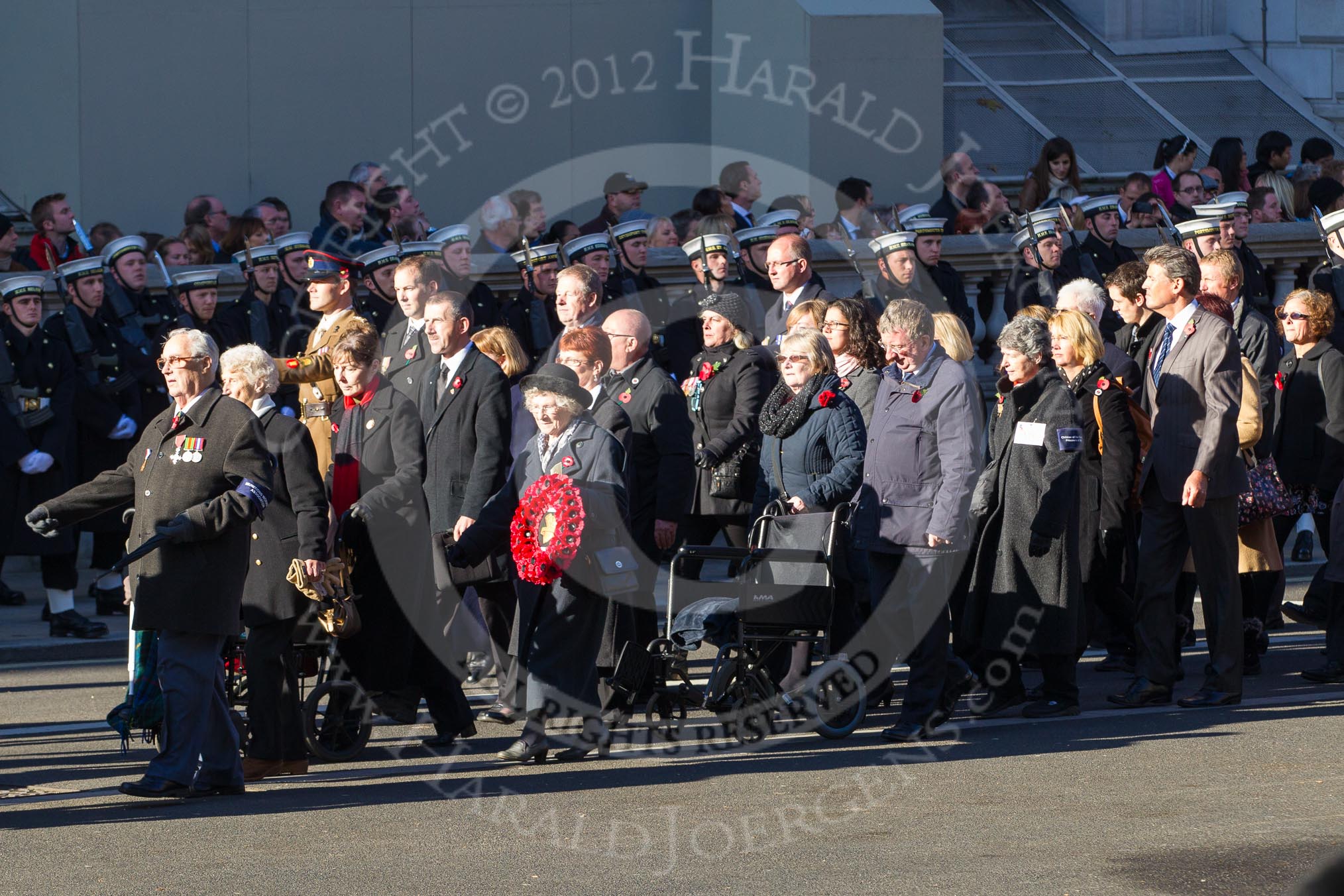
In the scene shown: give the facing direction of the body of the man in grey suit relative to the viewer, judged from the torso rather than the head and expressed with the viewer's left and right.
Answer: facing to the left of the viewer

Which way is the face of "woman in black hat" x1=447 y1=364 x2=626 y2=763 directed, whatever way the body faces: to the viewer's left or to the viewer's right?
to the viewer's left

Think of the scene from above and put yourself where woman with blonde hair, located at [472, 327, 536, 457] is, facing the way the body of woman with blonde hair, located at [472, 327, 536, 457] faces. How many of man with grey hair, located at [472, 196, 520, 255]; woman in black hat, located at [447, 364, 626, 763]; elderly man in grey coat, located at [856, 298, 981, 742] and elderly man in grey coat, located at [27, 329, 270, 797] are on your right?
1

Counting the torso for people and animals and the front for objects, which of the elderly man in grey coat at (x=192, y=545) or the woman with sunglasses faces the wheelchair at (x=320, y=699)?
the woman with sunglasses

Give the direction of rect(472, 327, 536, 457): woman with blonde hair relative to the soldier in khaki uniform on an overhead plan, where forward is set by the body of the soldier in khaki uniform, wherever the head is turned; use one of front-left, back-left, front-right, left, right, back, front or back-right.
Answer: back-left

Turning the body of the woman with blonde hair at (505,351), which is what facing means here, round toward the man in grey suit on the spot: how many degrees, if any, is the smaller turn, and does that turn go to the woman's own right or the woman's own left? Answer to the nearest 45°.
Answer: approximately 180°

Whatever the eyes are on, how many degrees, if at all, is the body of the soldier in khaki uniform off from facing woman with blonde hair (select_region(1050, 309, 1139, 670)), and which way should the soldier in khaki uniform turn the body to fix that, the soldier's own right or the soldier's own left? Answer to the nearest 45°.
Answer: approximately 135° to the soldier's own left

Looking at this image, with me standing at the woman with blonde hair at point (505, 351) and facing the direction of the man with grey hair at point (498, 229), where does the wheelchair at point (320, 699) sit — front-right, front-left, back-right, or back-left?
back-left

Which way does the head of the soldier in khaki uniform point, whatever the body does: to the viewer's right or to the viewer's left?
to the viewer's left

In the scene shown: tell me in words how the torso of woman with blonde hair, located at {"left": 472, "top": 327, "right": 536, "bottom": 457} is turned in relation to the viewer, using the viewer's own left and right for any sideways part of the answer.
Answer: facing to the left of the viewer

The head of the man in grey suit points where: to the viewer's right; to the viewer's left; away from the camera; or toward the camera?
to the viewer's left

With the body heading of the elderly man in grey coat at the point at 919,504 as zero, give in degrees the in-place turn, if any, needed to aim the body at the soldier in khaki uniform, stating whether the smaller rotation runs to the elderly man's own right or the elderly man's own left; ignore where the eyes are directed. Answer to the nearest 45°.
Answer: approximately 45° to the elderly man's own right
